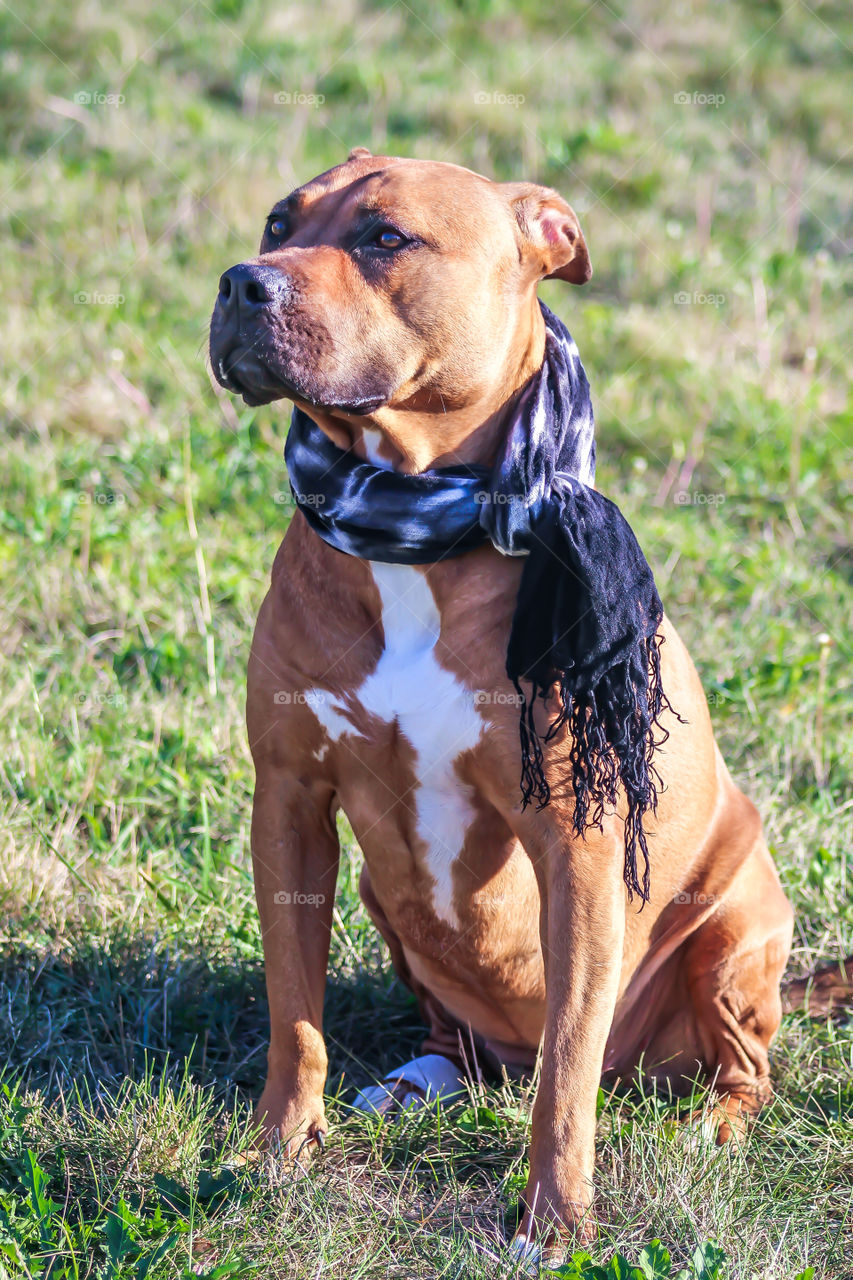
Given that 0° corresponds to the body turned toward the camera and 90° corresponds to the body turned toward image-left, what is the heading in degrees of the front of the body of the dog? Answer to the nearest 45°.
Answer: approximately 45°
